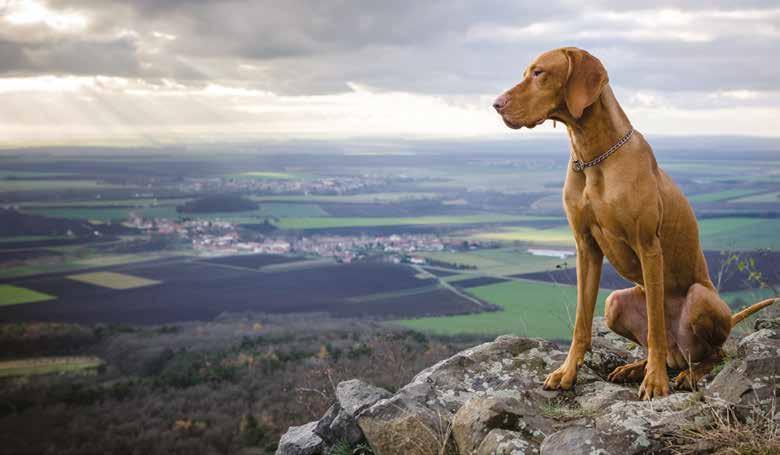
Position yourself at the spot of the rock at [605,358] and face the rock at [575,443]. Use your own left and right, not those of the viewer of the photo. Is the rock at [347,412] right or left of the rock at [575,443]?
right

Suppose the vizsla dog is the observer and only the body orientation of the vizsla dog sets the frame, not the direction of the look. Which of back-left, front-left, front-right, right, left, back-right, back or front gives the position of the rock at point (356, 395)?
front-right

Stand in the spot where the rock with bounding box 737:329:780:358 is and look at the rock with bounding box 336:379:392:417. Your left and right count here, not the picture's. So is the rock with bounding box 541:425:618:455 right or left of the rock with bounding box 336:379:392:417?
left

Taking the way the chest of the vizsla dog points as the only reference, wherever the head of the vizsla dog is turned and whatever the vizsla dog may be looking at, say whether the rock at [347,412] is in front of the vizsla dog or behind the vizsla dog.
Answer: in front

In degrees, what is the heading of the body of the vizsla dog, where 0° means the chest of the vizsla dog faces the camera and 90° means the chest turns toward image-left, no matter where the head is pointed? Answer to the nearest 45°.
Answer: approximately 45°

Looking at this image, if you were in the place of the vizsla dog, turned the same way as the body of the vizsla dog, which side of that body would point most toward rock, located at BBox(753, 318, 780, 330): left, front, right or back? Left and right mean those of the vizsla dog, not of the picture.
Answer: back
